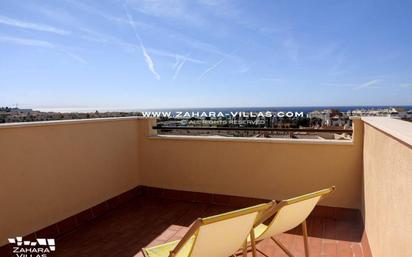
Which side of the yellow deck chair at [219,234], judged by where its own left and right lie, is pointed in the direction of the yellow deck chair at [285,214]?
right

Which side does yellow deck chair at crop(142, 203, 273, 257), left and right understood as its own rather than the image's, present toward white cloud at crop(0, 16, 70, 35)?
front

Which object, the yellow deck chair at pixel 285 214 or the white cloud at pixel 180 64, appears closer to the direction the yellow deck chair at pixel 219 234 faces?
the white cloud

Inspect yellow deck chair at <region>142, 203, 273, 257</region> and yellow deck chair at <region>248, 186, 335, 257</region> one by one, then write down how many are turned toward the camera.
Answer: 0

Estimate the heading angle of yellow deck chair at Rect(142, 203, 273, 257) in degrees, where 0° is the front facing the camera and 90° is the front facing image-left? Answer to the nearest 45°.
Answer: approximately 135°

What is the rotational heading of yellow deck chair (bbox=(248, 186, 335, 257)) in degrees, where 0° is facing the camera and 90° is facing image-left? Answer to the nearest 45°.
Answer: approximately 135°

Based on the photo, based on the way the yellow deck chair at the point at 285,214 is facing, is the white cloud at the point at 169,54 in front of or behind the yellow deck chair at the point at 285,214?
in front

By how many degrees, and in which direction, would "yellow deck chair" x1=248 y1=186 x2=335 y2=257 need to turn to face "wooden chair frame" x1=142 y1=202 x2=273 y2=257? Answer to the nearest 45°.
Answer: approximately 90° to its left

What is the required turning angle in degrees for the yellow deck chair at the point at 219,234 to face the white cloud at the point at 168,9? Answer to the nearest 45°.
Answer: approximately 45° to its right

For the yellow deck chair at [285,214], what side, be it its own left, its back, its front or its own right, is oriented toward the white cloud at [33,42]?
front

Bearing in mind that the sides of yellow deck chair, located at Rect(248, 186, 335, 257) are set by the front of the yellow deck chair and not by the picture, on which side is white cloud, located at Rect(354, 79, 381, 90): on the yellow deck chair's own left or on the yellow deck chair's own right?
on the yellow deck chair's own right
